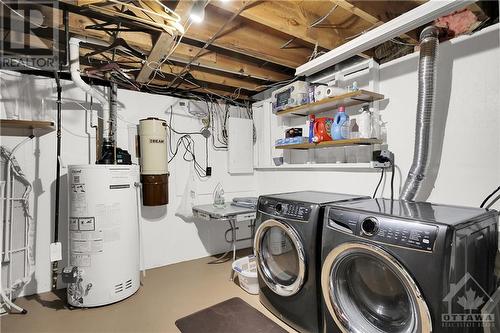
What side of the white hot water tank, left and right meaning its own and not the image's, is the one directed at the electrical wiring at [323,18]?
left

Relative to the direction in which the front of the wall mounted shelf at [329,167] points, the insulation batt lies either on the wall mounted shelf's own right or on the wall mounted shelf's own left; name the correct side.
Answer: on the wall mounted shelf's own left

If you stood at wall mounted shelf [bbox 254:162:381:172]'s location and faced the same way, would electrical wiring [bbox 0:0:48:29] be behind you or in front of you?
in front

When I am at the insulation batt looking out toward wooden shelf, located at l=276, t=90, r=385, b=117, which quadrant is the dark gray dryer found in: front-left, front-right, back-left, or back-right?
front-left

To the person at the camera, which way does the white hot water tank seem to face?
facing the viewer and to the left of the viewer

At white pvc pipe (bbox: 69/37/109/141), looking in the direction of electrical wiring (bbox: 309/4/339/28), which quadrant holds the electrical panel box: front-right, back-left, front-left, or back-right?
front-left

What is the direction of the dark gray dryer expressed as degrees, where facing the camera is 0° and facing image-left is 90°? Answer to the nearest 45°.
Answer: approximately 45°

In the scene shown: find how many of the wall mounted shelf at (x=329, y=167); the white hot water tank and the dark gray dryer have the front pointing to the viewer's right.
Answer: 0

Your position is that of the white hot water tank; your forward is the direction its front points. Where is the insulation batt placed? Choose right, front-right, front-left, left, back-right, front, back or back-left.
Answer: left

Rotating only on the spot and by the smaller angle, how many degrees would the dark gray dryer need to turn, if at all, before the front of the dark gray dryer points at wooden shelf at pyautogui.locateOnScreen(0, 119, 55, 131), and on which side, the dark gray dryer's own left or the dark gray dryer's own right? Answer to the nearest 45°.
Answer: approximately 45° to the dark gray dryer's own right

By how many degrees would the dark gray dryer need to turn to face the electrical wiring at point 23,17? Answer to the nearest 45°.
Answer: approximately 45° to its right
